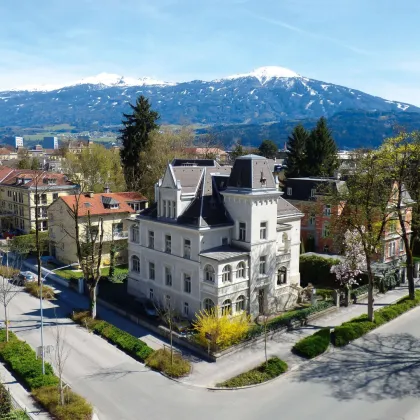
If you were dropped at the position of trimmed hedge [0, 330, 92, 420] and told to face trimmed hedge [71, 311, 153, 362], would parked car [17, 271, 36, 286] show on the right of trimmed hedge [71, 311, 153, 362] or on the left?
left

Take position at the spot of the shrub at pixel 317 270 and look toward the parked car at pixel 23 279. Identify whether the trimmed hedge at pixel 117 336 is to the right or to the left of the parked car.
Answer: left
